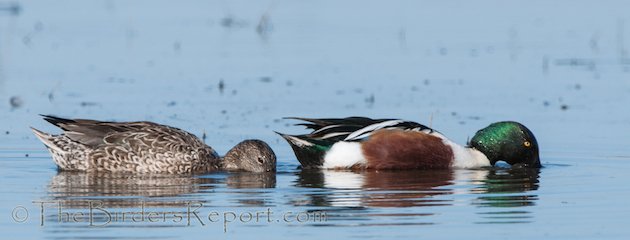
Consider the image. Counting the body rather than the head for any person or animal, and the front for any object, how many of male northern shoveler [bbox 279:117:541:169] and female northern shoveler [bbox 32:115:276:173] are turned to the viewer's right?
2

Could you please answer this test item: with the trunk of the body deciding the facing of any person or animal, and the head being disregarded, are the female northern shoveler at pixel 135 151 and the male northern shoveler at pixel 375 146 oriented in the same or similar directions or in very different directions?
same or similar directions

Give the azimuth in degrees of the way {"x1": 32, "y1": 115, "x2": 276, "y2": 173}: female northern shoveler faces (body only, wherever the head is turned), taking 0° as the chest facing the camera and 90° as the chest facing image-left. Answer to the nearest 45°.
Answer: approximately 270°

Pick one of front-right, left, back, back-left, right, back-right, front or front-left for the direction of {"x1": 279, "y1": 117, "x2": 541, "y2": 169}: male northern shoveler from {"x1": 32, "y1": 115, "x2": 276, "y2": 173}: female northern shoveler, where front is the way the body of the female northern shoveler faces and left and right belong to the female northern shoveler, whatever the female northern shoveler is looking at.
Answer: front

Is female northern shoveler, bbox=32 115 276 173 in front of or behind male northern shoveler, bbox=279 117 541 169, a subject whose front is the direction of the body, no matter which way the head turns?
behind

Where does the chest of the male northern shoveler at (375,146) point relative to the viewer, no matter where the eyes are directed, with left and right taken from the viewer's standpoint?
facing to the right of the viewer
